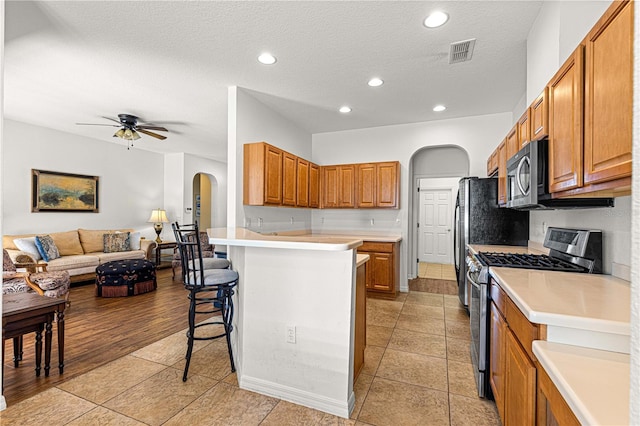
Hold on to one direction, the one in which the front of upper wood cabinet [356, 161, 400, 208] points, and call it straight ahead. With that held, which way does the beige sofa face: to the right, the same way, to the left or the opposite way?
to the left

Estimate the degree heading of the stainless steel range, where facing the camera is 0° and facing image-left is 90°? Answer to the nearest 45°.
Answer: approximately 90°

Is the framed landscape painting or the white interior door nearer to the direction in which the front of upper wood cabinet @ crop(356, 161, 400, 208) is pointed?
the framed landscape painting

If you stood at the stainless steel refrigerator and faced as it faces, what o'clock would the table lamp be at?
The table lamp is roughly at 12 o'clock from the stainless steel refrigerator.

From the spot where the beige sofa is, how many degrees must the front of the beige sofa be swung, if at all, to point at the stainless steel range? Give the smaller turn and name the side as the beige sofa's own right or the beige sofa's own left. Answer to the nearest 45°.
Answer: approximately 45° to the beige sofa's own right

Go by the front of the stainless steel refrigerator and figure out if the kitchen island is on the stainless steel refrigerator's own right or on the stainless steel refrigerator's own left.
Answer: on the stainless steel refrigerator's own left

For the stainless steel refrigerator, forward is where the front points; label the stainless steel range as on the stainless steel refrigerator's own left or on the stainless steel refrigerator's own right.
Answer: on the stainless steel refrigerator's own left

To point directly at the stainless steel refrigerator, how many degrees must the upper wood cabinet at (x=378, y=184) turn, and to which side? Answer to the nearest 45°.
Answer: approximately 45° to its left

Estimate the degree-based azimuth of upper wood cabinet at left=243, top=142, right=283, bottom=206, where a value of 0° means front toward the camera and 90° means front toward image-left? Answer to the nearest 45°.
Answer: approximately 315°

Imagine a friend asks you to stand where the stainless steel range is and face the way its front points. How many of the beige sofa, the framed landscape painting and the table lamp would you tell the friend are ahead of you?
3

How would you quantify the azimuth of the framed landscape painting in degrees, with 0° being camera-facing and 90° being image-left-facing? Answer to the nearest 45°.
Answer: approximately 315°

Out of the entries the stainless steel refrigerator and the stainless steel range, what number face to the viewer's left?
2
